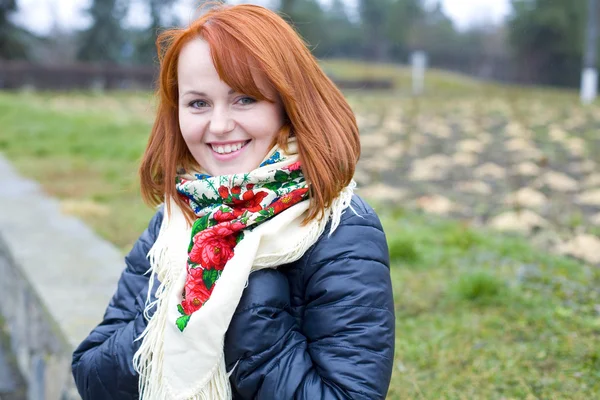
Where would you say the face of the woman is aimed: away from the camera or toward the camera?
toward the camera

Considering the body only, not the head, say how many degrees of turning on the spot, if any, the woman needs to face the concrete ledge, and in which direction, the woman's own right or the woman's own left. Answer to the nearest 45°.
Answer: approximately 90° to the woman's own right

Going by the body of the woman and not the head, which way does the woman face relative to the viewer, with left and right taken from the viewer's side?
facing the viewer and to the left of the viewer
